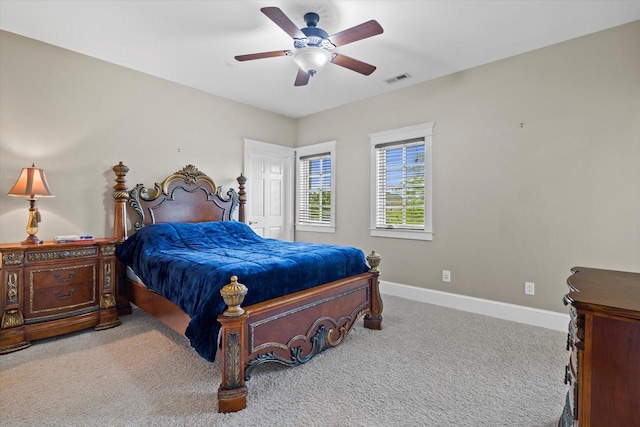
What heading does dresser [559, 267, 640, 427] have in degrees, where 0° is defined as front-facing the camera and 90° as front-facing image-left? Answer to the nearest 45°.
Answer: approximately 90°

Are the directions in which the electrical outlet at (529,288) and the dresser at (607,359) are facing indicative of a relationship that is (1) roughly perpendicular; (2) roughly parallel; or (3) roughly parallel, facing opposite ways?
roughly perpendicular

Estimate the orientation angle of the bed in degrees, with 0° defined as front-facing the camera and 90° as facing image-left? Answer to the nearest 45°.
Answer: approximately 315°

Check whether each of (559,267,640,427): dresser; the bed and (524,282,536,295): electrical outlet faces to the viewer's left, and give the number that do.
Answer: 1

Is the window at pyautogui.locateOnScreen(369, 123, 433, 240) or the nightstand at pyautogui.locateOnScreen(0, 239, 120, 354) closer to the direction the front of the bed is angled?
the window

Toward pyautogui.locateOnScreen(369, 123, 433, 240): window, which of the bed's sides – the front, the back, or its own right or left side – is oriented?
left

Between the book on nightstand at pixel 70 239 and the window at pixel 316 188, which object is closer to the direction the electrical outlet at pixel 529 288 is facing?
the book on nightstand

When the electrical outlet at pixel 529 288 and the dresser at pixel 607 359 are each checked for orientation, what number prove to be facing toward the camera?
1

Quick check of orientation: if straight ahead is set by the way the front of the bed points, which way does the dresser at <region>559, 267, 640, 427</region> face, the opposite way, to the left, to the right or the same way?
the opposite way

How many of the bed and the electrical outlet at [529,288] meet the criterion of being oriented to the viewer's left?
0
